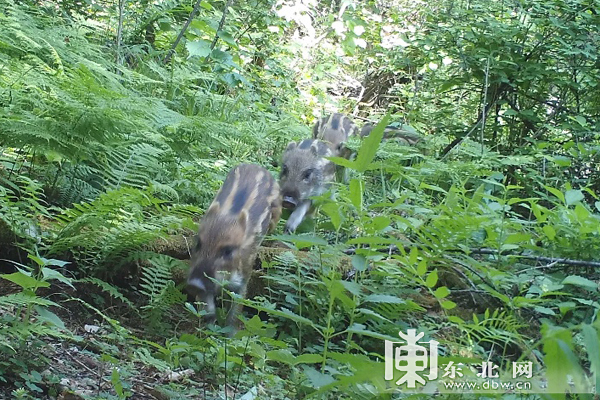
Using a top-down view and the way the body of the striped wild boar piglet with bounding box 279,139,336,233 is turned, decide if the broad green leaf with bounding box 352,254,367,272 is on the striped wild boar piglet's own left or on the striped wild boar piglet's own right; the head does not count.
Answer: on the striped wild boar piglet's own left

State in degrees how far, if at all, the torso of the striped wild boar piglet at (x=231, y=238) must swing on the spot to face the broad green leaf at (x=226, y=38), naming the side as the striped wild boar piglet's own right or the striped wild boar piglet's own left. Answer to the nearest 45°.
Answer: approximately 135° to the striped wild boar piglet's own right

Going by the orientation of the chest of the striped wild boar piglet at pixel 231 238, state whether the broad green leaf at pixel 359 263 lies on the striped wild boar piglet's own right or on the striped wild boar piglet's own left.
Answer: on the striped wild boar piglet's own left

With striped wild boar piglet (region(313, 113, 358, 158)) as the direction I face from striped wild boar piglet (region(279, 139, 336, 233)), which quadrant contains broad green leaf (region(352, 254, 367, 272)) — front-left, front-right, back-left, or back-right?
back-right

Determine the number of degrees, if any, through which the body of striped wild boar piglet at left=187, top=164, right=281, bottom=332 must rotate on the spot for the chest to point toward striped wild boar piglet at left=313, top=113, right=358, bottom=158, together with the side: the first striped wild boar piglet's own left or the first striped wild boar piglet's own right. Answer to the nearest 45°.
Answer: approximately 135° to the first striped wild boar piglet's own right

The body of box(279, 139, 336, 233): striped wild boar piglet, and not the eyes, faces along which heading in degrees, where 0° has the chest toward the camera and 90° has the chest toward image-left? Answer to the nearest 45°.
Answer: approximately 45°

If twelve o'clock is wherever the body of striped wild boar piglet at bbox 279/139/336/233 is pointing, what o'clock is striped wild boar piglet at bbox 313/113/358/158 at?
striped wild boar piglet at bbox 313/113/358/158 is roughly at 5 o'clock from striped wild boar piglet at bbox 279/139/336/233.
